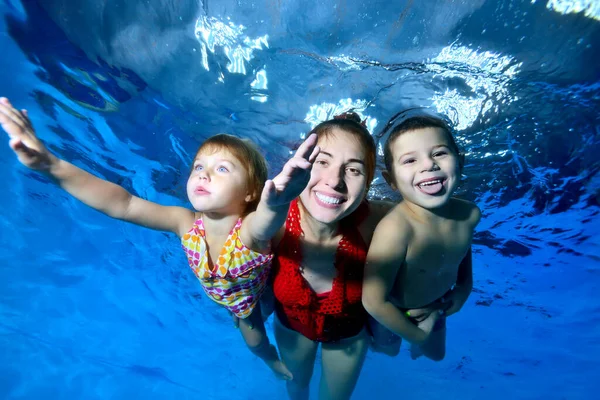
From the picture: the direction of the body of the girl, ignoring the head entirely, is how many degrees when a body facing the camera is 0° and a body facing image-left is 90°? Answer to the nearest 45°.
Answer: approximately 45°

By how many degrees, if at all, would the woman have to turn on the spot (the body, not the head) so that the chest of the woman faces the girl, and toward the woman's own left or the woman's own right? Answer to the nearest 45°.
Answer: approximately 45° to the woman's own right

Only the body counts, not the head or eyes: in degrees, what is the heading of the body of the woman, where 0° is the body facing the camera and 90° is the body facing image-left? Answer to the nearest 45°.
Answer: approximately 0°

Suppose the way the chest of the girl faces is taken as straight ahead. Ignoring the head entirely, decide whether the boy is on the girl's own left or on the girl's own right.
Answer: on the girl's own left
